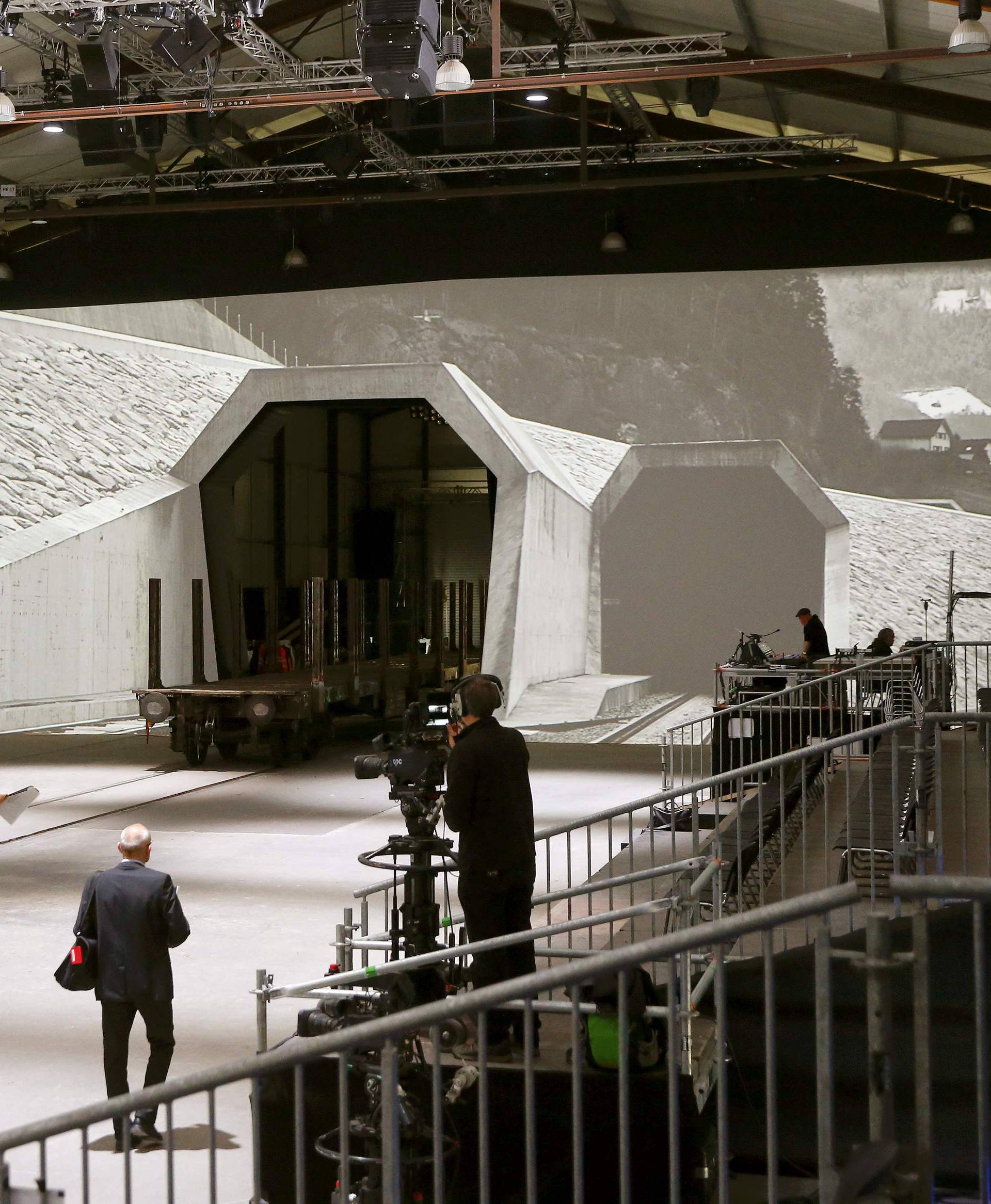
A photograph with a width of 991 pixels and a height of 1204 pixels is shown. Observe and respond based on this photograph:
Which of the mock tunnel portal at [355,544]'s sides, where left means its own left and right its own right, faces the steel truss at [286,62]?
front

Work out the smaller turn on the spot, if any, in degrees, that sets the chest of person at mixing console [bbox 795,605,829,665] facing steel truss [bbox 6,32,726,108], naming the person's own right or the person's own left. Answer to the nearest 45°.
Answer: approximately 45° to the person's own left

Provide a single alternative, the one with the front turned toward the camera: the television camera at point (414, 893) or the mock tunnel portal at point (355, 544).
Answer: the mock tunnel portal

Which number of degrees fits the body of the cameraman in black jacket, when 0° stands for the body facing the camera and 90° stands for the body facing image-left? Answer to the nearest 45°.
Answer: approximately 135°

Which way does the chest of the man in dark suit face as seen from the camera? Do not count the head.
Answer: away from the camera

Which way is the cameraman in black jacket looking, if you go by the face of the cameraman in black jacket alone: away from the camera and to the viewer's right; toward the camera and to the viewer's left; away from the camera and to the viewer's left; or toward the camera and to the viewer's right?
away from the camera and to the viewer's left

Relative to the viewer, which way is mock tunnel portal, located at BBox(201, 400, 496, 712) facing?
toward the camera

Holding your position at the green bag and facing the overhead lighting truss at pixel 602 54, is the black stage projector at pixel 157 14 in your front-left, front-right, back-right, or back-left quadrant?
front-left

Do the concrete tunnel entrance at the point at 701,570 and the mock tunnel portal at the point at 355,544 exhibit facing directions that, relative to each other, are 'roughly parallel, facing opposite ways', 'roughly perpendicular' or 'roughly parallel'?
roughly parallel

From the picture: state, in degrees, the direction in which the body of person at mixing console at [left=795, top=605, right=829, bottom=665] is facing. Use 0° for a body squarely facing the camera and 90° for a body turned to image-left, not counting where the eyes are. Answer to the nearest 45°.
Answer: approximately 90°

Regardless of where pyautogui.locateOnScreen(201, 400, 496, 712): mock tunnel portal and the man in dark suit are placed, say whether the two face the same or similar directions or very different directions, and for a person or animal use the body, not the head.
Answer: very different directions

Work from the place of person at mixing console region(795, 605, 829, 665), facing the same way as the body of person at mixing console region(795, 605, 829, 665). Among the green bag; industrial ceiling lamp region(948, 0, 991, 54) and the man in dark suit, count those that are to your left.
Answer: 3

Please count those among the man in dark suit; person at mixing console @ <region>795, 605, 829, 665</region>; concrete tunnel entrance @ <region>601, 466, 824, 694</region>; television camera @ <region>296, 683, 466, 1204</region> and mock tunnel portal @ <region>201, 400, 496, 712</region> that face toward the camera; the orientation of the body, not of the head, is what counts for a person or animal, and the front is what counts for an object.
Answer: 2
